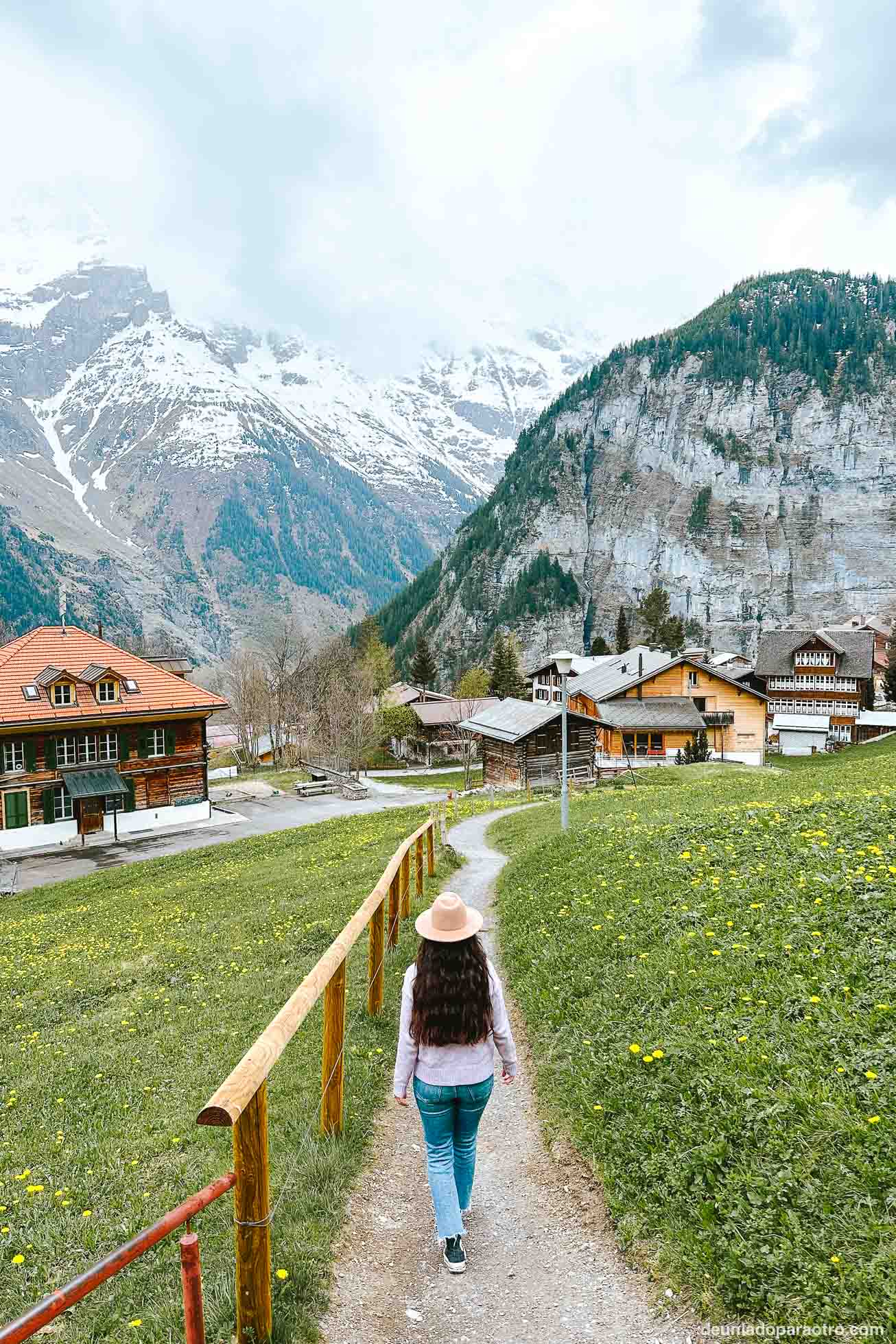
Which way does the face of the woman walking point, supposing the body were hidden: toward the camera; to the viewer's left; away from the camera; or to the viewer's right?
away from the camera

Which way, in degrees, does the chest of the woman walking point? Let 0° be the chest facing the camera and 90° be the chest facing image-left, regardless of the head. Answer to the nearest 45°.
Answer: approximately 180°

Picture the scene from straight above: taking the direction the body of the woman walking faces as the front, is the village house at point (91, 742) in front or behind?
in front
